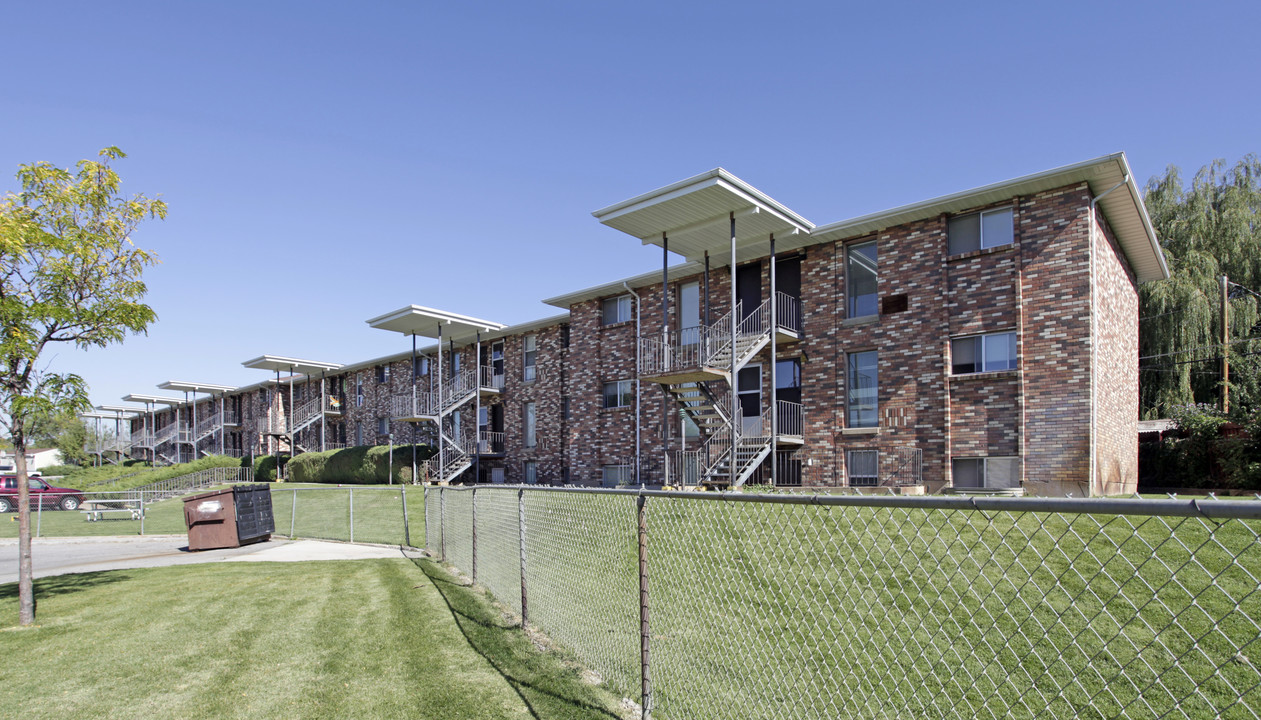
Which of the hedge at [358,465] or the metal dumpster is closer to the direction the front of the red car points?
the hedge

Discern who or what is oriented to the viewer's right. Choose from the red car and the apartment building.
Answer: the red car

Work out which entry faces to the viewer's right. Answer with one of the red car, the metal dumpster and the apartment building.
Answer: the red car

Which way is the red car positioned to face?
to the viewer's right

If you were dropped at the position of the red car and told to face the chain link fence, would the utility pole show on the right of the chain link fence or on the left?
left

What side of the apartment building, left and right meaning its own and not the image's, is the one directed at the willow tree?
left

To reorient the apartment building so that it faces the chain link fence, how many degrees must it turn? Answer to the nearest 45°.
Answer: approximately 45° to its left
